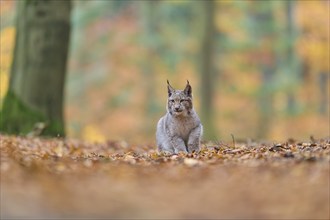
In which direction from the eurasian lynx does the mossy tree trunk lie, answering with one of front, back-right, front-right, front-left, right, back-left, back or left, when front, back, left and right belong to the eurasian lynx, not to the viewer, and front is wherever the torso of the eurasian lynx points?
back-right

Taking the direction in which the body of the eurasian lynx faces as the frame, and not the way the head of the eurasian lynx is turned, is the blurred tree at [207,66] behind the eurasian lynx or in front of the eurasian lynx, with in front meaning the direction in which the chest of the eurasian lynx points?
behind

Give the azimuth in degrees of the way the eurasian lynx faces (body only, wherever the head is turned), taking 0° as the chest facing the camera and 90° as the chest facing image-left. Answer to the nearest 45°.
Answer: approximately 0°

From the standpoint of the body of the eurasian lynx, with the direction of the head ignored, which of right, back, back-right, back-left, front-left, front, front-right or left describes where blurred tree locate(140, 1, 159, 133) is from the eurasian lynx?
back

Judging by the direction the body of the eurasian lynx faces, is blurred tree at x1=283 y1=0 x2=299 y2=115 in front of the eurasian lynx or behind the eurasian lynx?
behind

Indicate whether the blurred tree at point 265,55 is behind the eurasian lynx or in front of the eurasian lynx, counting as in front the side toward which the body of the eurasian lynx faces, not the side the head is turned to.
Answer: behind
